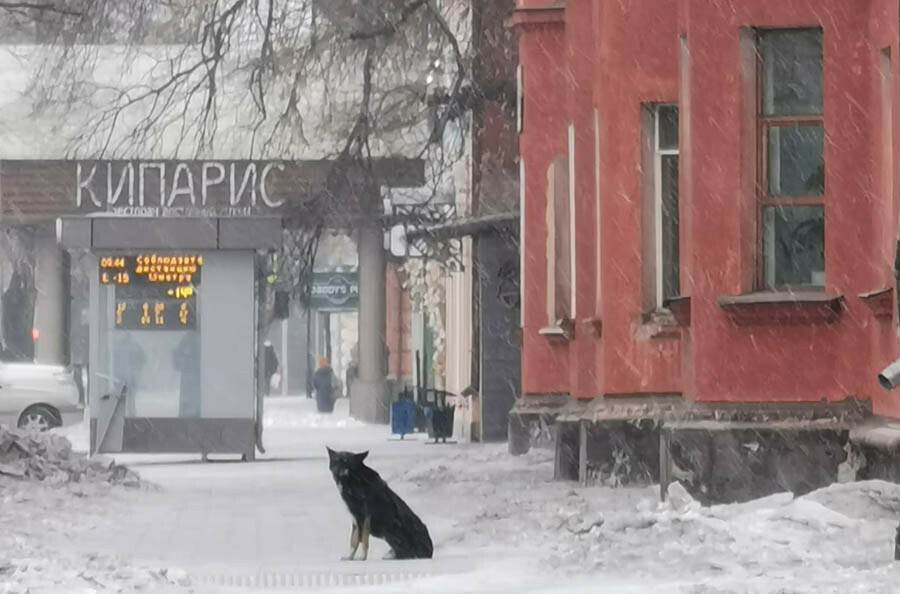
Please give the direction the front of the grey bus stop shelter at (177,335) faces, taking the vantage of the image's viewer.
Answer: facing the viewer

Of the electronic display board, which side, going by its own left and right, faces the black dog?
front

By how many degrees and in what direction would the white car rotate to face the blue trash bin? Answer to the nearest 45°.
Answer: approximately 180°

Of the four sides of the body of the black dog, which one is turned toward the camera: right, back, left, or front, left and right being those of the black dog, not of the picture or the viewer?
left

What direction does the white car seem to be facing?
to the viewer's left

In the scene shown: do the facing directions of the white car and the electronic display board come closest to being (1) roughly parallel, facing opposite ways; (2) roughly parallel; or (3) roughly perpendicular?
roughly perpendicular

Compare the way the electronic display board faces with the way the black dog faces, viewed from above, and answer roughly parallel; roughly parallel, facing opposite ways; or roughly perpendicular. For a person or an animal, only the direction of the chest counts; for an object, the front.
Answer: roughly perpendicular

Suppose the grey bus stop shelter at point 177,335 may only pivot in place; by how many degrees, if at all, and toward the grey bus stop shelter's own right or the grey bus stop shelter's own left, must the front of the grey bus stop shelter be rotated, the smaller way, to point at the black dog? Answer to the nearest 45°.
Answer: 0° — it already faces it

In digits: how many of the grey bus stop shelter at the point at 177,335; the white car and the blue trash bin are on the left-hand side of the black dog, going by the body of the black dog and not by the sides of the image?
0

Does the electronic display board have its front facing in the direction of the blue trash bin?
no

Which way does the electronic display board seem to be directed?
toward the camera

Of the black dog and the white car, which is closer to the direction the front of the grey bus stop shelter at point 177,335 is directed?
the black dog

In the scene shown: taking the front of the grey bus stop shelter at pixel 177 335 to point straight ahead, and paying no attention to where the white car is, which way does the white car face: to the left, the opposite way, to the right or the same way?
to the right

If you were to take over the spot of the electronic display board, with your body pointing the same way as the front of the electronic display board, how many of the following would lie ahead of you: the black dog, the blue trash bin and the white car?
1
